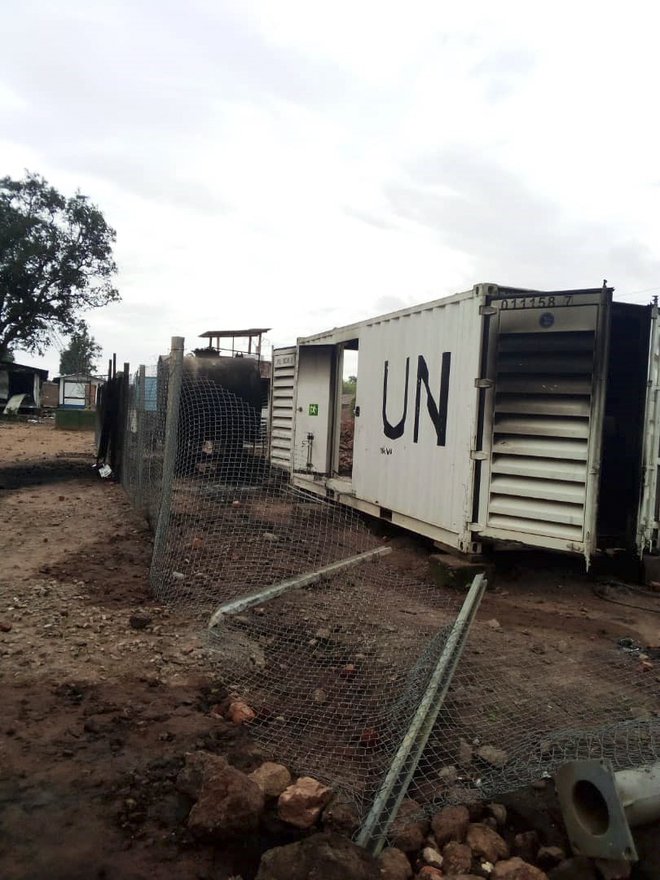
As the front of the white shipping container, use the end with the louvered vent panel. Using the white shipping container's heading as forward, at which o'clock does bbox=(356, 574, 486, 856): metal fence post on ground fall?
The metal fence post on ground is roughly at 2 o'clock from the white shipping container.

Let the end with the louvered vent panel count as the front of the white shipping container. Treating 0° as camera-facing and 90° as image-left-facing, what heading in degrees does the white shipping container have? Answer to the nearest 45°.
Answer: approximately 315°

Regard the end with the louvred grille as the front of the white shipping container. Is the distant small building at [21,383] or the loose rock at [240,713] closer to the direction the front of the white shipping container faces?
the loose rock

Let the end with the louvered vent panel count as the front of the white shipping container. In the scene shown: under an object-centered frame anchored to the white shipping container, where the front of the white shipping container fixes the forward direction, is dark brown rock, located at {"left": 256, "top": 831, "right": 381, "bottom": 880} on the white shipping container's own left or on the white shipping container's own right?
on the white shipping container's own right
